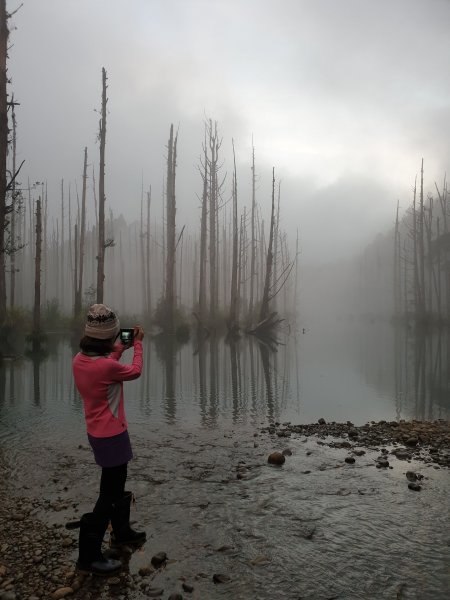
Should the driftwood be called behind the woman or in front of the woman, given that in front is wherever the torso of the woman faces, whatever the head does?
in front

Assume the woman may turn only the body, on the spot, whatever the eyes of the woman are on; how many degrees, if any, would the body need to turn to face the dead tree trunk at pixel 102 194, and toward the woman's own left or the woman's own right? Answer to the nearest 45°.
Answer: approximately 45° to the woman's own left

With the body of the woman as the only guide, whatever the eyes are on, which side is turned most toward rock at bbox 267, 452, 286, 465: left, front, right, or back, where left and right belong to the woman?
front

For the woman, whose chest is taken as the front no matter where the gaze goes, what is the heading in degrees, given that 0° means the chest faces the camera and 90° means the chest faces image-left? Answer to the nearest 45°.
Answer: approximately 225°

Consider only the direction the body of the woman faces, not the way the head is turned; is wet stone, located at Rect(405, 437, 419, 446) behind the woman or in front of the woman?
in front

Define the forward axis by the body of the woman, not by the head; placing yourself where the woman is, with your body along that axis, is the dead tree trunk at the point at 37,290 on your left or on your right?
on your left

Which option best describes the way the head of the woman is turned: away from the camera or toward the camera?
away from the camera
